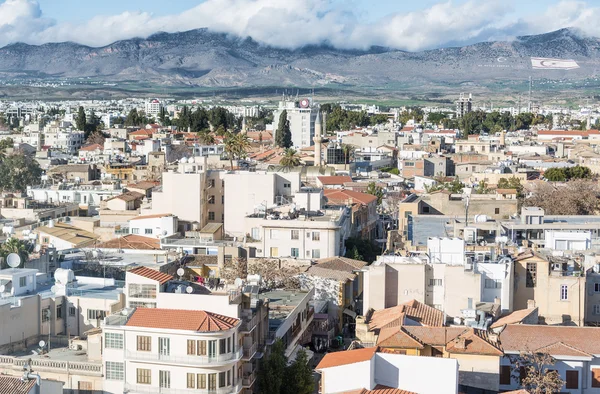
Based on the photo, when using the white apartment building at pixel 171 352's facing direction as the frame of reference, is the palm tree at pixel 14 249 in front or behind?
behind

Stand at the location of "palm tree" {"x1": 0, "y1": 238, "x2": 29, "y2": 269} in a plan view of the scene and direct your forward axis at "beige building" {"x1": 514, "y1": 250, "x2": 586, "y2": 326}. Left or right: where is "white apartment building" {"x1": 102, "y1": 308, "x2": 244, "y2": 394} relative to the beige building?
right

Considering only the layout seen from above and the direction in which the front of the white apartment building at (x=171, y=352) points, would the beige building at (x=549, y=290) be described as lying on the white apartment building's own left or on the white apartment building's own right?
on the white apartment building's own left

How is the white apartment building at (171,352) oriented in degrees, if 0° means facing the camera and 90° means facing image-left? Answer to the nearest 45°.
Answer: approximately 0°

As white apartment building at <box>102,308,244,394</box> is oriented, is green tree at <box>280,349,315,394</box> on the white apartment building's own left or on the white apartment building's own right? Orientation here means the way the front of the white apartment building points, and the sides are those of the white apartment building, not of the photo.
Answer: on the white apartment building's own left

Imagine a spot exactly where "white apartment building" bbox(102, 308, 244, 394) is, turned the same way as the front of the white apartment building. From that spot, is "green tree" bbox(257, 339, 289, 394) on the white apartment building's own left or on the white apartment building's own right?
on the white apartment building's own left

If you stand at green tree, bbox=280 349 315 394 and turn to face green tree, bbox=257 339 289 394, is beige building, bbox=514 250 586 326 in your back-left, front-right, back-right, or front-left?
back-right

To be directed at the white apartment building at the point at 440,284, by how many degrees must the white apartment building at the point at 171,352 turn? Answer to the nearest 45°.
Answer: approximately 135° to its left
